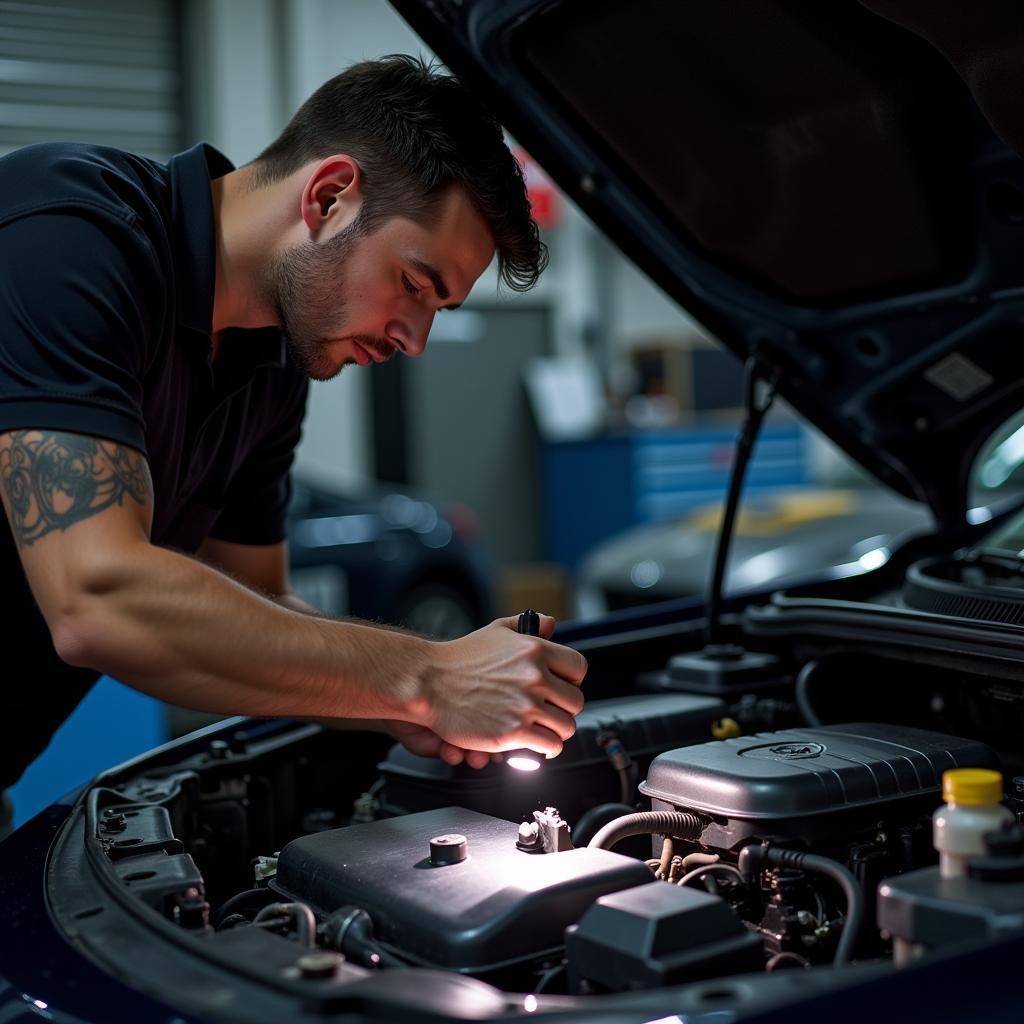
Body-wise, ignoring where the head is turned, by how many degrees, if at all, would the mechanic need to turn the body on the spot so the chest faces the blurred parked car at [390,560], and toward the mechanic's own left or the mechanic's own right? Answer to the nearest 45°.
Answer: approximately 90° to the mechanic's own left

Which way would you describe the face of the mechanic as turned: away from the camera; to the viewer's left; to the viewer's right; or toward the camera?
to the viewer's right

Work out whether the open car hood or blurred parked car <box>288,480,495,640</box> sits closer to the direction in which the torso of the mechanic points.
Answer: the open car hood

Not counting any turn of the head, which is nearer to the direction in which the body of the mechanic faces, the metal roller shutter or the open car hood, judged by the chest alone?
the open car hood

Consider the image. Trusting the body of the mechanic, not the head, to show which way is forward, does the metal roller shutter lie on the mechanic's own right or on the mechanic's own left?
on the mechanic's own left

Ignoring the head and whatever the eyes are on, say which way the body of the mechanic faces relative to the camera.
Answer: to the viewer's right
